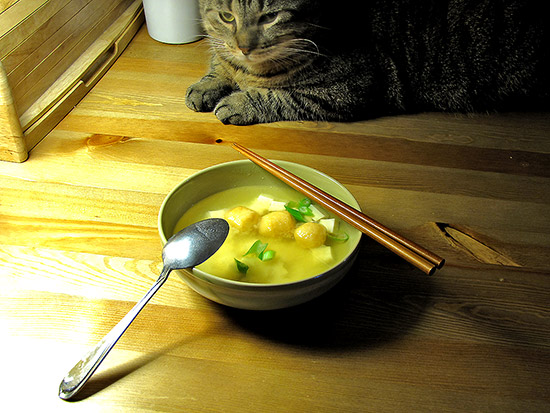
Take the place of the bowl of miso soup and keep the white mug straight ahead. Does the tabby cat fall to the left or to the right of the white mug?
right

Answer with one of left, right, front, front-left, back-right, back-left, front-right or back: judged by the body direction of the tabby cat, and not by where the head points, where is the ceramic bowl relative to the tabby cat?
left

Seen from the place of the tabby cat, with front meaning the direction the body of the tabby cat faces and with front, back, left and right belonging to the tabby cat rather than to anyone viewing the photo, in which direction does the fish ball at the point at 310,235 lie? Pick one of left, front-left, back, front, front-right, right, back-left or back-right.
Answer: left

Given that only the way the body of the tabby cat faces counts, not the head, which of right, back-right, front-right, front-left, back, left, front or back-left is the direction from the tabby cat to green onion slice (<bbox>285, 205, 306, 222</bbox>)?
left

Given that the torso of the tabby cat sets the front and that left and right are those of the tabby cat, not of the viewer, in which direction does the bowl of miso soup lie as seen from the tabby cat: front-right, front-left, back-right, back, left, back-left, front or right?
left

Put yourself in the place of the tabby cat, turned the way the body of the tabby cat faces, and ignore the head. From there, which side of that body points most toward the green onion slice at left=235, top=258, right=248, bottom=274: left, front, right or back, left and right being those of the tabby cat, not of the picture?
left

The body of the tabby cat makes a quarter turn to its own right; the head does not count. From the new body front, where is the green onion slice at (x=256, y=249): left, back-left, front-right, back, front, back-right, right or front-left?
back

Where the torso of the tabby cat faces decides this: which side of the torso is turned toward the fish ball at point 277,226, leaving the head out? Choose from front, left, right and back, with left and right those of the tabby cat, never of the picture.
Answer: left

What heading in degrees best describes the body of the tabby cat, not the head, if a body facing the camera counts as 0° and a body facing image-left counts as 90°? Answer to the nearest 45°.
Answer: approximately 90°
